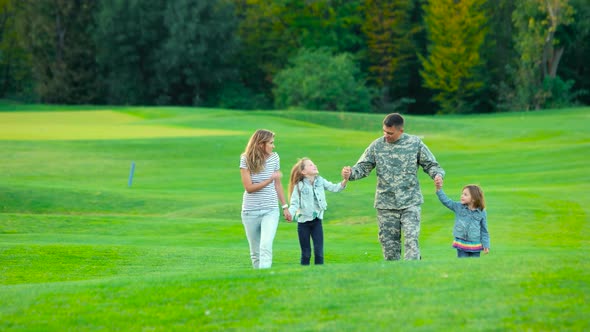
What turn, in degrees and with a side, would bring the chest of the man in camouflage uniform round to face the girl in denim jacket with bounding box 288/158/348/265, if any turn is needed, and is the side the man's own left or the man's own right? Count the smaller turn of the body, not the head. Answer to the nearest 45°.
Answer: approximately 90° to the man's own right

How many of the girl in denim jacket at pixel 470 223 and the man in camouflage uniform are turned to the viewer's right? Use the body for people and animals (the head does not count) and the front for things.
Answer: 0

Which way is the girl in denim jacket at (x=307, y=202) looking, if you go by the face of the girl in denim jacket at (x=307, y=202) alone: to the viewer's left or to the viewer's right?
to the viewer's right

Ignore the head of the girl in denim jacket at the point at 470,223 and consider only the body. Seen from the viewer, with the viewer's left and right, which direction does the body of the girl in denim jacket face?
facing the viewer and to the left of the viewer

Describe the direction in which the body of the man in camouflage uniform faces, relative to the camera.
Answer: toward the camera

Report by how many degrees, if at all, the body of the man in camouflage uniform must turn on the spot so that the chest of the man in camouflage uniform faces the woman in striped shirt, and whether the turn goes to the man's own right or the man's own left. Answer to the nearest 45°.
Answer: approximately 90° to the man's own right

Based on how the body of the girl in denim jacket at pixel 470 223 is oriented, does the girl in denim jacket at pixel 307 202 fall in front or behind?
in front
